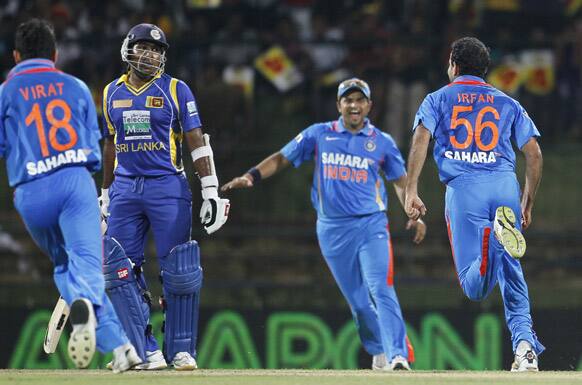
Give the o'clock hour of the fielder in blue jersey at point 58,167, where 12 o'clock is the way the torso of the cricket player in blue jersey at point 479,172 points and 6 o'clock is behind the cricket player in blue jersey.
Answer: The fielder in blue jersey is roughly at 8 o'clock from the cricket player in blue jersey.

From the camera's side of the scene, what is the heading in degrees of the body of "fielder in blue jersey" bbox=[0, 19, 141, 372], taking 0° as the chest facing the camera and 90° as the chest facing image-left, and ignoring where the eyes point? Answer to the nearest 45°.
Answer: approximately 180°

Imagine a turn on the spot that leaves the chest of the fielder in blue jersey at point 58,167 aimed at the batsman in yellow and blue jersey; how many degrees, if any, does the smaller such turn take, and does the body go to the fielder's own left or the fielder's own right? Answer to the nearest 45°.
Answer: approximately 45° to the fielder's own right

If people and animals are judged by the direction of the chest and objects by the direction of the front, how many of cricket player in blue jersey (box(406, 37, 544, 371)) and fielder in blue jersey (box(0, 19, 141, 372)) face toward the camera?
0

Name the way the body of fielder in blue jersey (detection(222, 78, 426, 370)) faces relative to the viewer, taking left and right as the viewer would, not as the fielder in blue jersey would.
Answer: facing the viewer

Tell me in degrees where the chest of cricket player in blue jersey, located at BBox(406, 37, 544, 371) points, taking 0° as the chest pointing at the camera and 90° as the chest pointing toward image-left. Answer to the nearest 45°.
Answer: approximately 180°

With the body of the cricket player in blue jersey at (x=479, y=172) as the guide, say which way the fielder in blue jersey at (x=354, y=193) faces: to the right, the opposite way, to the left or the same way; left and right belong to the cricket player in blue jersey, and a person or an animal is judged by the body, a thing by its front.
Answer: the opposite way

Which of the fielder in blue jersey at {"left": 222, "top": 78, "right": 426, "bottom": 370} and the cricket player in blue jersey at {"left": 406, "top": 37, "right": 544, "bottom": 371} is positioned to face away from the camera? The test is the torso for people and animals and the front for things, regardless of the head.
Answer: the cricket player in blue jersey

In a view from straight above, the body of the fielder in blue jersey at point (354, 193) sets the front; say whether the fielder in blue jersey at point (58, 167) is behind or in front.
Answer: in front

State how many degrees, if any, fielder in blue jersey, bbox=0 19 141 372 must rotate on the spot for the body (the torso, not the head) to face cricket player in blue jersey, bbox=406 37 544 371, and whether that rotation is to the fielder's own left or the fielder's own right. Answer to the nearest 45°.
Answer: approximately 90° to the fielder's own right

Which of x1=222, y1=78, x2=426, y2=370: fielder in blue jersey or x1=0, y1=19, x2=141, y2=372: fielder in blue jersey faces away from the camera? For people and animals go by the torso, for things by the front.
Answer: x1=0, y1=19, x2=141, y2=372: fielder in blue jersey

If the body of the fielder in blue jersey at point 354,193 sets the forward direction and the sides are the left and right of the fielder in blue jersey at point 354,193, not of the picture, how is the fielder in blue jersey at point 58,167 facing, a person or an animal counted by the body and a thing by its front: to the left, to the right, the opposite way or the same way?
the opposite way

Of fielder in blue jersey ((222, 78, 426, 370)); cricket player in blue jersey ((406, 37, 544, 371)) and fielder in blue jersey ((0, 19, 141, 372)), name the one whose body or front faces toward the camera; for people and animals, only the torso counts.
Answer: fielder in blue jersey ((222, 78, 426, 370))

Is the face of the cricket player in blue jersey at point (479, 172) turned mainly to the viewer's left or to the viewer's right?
to the viewer's left
